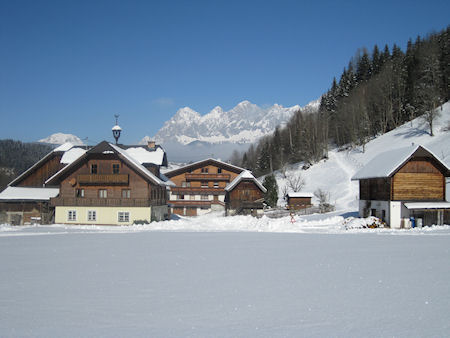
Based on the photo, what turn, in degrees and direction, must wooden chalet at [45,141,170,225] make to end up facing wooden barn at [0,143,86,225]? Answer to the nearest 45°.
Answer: approximately 135° to its right

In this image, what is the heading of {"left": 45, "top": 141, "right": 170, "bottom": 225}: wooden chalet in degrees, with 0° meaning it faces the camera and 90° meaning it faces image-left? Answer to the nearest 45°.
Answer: approximately 0°

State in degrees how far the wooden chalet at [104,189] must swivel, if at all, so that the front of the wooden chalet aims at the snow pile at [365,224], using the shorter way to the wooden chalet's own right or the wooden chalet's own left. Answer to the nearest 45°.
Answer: approximately 45° to the wooden chalet's own left
